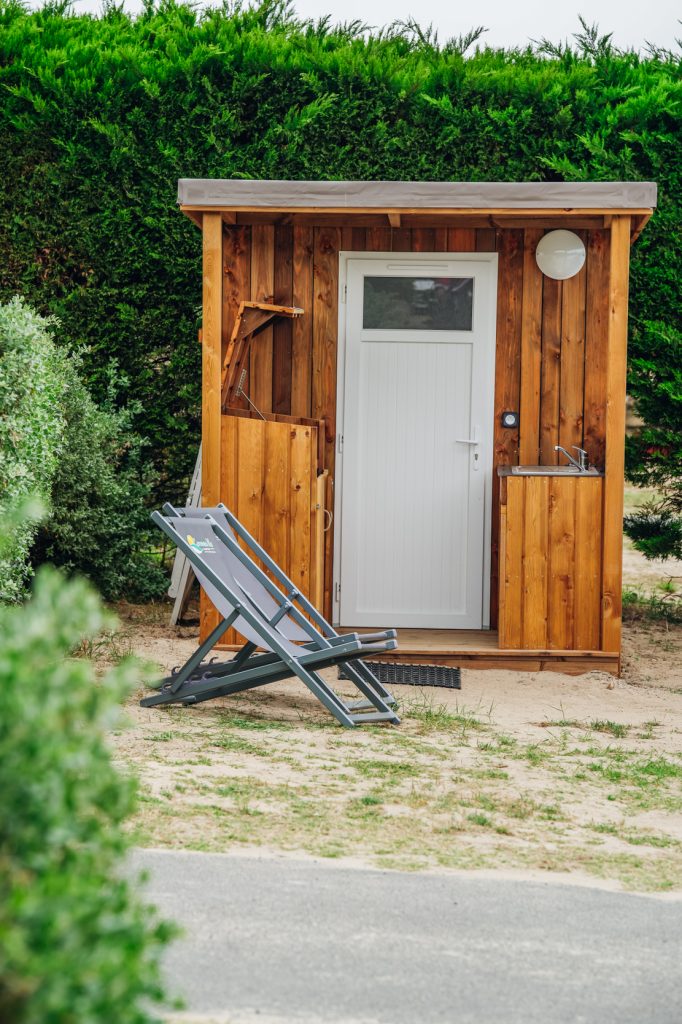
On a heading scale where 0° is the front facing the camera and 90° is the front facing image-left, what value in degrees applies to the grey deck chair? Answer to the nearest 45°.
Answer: approximately 315°

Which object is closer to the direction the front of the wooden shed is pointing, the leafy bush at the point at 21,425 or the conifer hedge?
the leafy bush

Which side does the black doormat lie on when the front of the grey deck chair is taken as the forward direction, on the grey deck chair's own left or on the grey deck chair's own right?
on the grey deck chair's own left

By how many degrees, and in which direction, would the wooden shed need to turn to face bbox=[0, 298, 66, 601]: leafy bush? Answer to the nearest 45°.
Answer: approximately 45° to its right

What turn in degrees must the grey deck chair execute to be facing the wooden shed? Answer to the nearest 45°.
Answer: approximately 90° to its left

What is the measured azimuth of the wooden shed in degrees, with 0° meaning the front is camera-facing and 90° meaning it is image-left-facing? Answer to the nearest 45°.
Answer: approximately 0°

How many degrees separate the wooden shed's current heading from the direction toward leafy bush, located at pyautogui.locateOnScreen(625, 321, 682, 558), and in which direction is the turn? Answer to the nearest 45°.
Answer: approximately 135° to its left

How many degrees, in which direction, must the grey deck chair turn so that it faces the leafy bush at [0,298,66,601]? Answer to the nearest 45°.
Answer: approximately 180°
